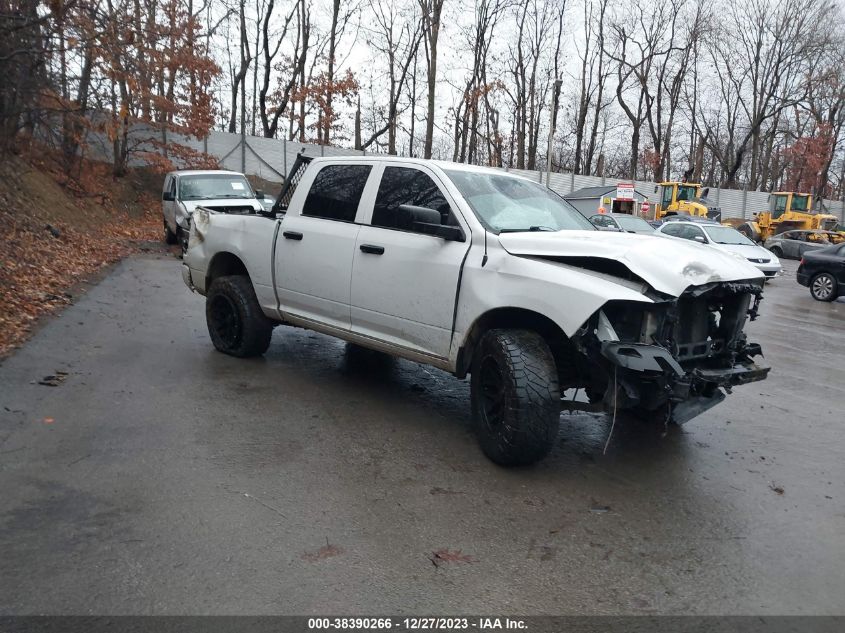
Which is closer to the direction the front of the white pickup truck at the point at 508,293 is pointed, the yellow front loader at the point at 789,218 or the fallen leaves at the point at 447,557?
the fallen leaves

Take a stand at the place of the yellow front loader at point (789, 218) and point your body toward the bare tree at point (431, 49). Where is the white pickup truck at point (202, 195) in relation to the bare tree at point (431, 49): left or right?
left

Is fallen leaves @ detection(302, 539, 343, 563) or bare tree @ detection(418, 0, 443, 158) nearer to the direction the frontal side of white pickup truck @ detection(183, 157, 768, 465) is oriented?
the fallen leaves

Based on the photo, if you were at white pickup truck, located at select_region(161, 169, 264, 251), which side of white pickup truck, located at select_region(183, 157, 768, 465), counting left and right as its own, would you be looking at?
back
